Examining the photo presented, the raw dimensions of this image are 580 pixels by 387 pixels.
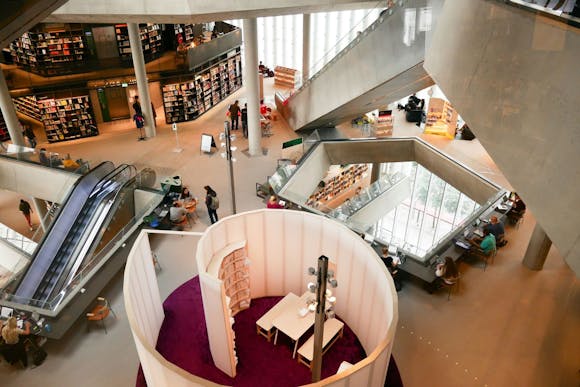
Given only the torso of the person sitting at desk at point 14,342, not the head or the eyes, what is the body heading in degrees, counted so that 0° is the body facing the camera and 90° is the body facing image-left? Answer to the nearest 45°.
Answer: approximately 225°

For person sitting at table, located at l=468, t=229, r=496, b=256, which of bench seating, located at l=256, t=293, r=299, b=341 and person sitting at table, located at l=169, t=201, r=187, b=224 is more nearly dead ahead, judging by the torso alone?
the person sitting at table

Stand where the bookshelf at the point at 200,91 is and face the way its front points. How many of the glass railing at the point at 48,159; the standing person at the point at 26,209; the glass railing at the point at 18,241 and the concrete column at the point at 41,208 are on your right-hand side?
4

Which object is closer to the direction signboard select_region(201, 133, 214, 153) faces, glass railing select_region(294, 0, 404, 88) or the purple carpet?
the purple carpet

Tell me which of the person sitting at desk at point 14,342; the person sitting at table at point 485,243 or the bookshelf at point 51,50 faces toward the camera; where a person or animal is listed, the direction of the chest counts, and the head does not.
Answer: the bookshelf

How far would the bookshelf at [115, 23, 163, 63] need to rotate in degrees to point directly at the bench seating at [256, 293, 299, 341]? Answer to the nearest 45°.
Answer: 0° — it already faces it

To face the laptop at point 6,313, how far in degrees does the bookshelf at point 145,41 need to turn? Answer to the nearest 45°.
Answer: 0° — it already faces it

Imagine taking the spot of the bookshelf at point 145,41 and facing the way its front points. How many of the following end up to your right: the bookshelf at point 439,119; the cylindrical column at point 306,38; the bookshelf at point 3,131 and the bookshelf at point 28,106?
2

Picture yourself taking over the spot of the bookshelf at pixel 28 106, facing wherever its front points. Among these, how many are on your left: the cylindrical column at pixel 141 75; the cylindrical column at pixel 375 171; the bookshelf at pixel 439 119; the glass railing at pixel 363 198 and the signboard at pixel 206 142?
5

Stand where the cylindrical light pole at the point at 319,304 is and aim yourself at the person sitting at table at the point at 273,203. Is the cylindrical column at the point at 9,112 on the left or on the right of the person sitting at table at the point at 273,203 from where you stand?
left

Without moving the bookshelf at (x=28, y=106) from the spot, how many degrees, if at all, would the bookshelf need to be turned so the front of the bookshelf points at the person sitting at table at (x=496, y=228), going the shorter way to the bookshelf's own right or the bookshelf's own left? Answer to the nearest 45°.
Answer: approximately 90° to the bookshelf's own left

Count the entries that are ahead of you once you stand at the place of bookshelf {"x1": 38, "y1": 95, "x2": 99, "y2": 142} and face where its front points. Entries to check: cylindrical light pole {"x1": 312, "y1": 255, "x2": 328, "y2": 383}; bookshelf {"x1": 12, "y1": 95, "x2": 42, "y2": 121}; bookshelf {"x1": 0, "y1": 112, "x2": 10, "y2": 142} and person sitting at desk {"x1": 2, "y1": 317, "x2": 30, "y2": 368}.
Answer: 2
